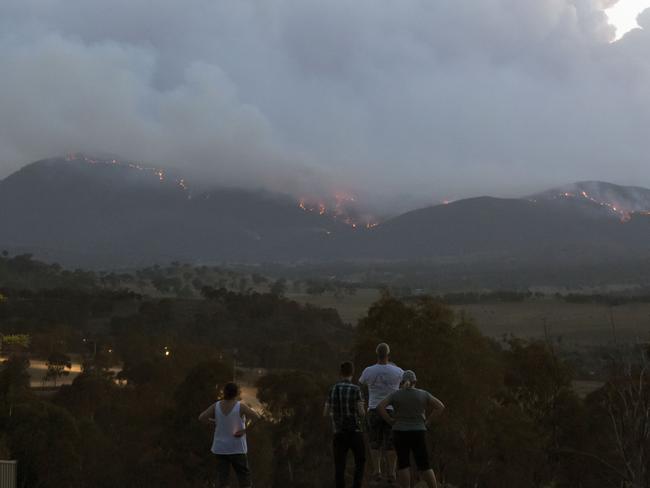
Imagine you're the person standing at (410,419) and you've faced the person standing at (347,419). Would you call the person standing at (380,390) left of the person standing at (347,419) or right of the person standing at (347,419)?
right

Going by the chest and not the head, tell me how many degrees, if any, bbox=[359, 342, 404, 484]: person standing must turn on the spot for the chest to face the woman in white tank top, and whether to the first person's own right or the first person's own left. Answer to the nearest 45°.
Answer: approximately 135° to the first person's own left

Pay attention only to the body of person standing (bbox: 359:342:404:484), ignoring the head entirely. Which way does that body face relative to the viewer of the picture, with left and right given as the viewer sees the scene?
facing away from the viewer

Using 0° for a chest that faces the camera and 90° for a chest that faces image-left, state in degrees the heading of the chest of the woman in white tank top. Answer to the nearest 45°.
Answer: approximately 180°

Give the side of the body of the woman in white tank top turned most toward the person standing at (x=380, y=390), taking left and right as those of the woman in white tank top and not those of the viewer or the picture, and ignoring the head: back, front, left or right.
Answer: right

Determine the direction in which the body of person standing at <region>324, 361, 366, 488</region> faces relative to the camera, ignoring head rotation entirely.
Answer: away from the camera

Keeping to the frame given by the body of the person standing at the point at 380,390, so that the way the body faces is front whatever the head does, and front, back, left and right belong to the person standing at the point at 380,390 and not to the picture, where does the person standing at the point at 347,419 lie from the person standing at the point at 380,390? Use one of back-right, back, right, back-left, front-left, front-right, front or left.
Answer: back-left

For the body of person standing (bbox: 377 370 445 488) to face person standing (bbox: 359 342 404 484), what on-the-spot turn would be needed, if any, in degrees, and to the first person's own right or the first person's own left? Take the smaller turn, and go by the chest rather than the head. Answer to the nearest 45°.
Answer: approximately 45° to the first person's own left

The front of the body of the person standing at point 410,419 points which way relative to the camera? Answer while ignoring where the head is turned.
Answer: away from the camera

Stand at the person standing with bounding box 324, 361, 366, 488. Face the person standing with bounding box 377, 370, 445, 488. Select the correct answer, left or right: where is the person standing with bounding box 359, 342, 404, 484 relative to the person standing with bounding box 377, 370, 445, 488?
left

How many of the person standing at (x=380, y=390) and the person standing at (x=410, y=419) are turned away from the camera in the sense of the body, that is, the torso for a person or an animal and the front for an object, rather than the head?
2

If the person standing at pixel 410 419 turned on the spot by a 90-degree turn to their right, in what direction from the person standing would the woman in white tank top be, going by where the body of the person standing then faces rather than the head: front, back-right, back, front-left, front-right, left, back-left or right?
back

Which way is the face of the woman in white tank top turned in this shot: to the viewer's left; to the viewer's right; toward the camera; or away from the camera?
away from the camera
